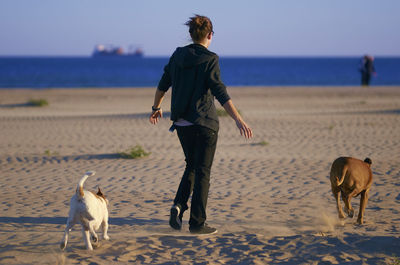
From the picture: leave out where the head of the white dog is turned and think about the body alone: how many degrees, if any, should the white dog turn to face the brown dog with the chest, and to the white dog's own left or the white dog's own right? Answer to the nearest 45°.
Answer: approximately 45° to the white dog's own right

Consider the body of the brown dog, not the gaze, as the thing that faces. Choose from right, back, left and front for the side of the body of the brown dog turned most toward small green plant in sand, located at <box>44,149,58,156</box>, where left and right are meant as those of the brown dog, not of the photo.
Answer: left

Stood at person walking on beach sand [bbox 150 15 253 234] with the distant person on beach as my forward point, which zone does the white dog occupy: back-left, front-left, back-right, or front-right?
back-left

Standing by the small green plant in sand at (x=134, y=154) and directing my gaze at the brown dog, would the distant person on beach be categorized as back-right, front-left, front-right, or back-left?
back-left

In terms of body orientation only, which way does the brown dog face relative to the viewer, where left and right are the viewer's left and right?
facing away from the viewer and to the right of the viewer

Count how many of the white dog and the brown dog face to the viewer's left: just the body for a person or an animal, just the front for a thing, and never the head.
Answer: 0

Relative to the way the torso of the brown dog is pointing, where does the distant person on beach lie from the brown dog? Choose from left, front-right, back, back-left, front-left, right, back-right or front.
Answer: front-left

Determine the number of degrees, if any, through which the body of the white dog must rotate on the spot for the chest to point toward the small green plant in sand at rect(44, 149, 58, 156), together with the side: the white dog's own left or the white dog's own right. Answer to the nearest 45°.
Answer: approximately 45° to the white dog's own left

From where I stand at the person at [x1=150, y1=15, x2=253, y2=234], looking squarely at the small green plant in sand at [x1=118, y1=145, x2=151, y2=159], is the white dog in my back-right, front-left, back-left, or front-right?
back-left

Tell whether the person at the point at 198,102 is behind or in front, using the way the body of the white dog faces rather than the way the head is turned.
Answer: in front

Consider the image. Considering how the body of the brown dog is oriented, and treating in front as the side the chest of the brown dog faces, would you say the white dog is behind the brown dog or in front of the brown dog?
behind

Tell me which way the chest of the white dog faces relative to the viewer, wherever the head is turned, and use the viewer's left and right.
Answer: facing away from the viewer and to the right of the viewer

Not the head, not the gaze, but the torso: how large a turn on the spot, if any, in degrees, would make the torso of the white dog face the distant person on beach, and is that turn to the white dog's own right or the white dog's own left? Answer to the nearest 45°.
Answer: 0° — it already faces them

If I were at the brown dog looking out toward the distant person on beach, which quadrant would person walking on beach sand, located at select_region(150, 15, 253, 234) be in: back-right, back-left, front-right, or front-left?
back-left
